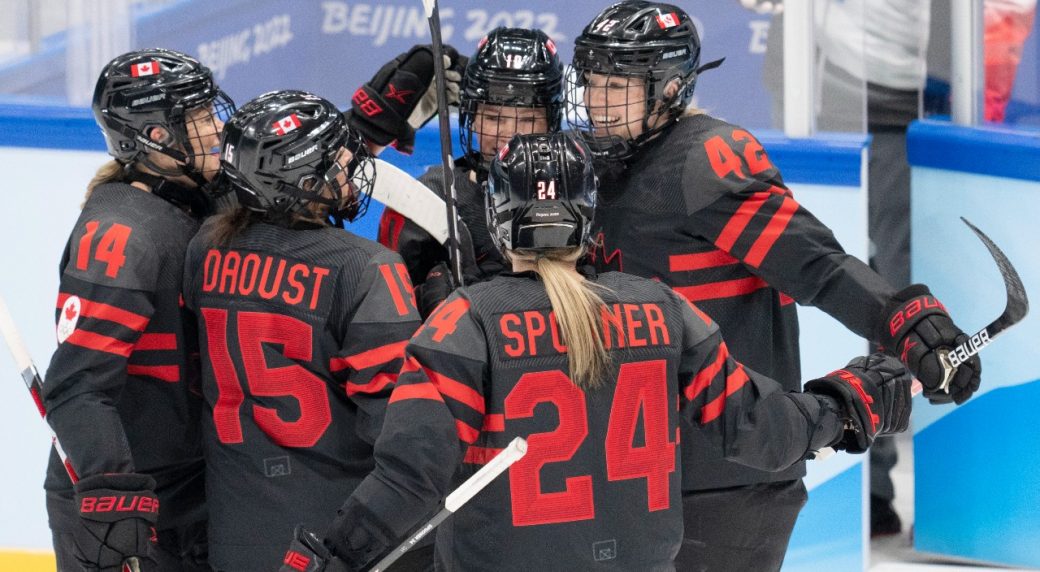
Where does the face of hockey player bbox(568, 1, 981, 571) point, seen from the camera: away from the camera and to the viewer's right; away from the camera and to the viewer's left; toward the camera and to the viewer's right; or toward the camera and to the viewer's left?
toward the camera and to the viewer's left

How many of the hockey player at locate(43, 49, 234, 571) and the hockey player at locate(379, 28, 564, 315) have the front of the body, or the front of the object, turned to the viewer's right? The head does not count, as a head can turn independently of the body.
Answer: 1

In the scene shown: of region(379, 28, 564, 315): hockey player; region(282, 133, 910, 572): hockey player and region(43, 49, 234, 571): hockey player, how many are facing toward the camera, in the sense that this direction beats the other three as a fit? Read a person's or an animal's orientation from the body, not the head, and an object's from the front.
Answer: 1

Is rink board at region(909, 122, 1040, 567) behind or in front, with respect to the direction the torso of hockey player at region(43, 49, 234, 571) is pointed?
in front

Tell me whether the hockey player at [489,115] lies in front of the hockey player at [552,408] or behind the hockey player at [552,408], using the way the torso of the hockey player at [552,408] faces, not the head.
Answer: in front

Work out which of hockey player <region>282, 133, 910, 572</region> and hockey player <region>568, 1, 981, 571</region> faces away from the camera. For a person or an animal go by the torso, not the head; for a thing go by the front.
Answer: hockey player <region>282, 133, 910, 572</region>

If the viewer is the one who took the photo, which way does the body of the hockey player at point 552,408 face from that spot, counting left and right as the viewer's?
facing away from the viewer

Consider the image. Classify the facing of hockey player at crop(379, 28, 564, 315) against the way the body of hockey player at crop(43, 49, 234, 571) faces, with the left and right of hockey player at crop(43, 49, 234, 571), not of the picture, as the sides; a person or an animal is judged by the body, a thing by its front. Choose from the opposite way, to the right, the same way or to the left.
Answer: to the right

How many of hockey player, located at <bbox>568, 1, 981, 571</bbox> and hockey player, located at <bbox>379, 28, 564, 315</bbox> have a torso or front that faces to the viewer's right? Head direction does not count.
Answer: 0

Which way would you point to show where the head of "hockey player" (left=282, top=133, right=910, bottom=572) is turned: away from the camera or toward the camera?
away from the camera

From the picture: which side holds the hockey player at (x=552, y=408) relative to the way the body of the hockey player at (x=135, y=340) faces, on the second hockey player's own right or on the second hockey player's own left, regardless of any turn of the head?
on the second hockey player's own right

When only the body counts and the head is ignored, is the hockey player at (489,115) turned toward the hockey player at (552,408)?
yes
